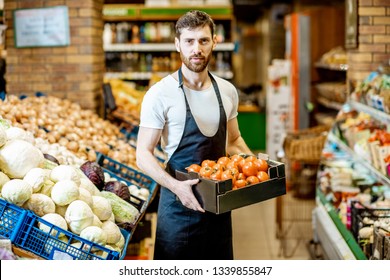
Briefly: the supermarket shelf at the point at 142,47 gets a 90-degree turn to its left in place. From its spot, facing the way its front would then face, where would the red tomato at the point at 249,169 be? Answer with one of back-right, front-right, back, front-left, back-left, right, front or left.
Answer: right

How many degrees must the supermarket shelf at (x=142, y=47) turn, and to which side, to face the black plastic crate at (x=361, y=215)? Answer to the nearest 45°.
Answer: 0° — it already faces it

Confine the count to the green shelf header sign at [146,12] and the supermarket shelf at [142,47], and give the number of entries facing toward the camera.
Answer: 2

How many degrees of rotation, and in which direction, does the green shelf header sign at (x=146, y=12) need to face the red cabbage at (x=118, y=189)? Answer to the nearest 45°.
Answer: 0° — it already faces it

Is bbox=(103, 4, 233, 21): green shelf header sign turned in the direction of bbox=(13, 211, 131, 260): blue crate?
yes

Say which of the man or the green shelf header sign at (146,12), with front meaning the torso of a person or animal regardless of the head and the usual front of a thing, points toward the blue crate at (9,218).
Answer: the green shelf header sign

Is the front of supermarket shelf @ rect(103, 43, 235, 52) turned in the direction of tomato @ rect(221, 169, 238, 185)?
yes

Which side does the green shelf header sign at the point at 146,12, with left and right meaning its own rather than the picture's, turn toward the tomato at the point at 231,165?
front

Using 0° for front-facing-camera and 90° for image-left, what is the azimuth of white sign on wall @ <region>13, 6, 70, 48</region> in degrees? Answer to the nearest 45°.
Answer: approximately 0°
